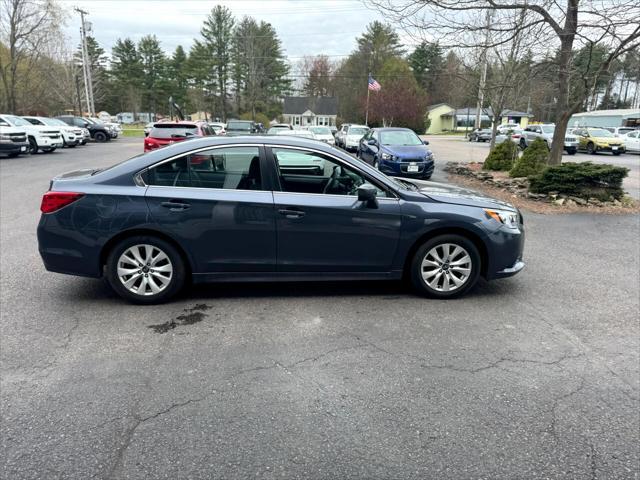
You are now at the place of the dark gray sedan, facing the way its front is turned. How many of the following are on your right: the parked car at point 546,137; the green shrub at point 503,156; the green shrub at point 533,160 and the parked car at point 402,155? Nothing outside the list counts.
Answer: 0

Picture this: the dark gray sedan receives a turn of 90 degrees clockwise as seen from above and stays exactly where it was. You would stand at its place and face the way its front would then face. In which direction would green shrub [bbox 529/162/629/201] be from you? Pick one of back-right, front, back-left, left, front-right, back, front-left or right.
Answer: back-left

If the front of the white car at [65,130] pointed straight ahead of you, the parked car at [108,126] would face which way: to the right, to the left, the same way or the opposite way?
the same way

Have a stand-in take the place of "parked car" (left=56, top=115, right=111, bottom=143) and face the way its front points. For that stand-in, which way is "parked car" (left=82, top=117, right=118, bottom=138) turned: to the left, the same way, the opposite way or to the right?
the same way

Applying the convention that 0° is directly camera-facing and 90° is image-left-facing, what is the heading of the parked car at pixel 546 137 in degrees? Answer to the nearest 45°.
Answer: approximately 315°

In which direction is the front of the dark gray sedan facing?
to the viewer's right

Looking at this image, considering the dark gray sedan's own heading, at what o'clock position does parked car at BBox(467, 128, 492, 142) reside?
The parked car is roughly at 10 o'clock from the dark gray sedan.

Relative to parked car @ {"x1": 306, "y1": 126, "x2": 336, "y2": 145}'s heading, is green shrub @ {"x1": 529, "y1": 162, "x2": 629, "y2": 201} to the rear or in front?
in front

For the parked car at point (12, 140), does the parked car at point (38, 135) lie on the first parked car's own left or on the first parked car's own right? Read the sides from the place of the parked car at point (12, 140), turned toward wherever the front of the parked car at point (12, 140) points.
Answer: on the first parked car's own left

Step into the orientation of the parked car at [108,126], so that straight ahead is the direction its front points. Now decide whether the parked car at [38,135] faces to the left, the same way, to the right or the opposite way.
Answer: the same way

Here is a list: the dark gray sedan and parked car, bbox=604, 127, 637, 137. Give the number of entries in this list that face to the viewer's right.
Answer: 1

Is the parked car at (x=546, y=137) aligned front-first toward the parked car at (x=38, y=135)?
no
